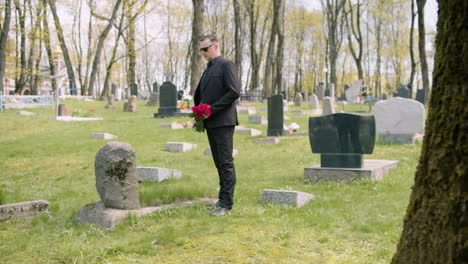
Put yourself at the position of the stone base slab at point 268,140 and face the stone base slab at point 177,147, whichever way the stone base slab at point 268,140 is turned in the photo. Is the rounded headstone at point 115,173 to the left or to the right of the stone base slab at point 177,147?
left

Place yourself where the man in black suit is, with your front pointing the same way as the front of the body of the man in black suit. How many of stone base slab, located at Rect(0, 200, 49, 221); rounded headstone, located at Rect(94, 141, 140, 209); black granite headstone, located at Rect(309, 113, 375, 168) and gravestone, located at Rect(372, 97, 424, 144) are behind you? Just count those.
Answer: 2
